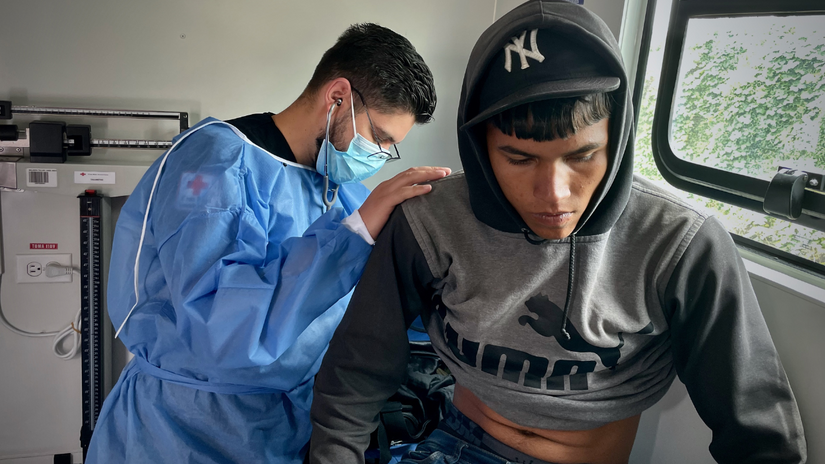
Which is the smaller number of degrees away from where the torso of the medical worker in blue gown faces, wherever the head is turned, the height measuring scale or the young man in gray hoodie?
the young man in gray hoodie

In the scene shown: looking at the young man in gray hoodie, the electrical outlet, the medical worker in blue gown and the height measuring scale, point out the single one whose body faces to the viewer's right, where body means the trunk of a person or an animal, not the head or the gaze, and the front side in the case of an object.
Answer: the medical worker in blue gown

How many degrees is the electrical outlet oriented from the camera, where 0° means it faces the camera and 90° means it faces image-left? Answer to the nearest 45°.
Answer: approximately 0°

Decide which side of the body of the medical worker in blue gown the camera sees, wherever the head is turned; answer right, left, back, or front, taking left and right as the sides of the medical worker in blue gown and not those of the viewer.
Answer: right

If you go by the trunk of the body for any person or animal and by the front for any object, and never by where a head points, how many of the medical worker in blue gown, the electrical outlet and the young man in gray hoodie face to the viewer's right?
1

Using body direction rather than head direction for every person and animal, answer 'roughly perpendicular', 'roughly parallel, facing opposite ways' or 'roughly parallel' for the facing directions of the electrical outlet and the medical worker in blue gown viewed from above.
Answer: roughly perpendicular

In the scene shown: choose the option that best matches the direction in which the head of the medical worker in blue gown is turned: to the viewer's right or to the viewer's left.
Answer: to the viewer's right

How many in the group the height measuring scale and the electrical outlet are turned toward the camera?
2

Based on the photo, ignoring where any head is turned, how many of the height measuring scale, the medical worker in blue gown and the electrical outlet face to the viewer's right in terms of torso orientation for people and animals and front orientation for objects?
1

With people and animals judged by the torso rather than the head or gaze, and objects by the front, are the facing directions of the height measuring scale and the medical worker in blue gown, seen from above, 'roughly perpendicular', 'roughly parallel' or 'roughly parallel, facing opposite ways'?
roughly perpendicular
